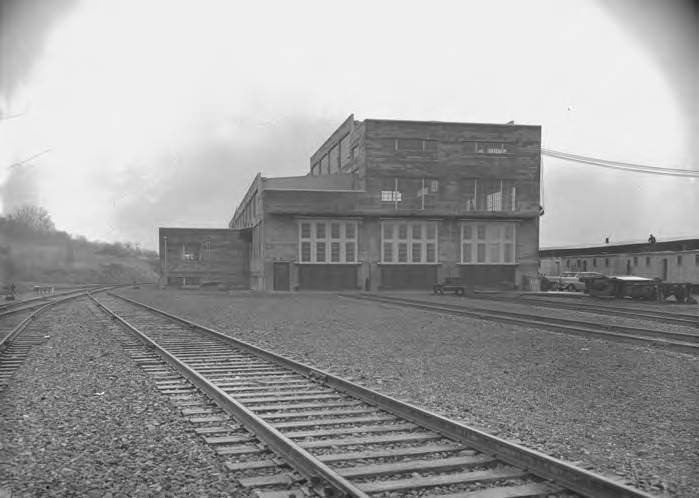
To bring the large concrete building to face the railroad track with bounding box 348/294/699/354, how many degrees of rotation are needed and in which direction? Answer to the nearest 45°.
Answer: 0° — it already faces it

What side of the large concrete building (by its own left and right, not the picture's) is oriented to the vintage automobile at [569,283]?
left

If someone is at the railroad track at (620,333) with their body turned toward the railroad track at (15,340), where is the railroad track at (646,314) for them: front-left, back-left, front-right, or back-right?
back-right

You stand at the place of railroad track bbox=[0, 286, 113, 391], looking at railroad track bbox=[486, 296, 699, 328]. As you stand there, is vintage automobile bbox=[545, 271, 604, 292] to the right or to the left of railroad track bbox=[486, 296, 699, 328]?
left

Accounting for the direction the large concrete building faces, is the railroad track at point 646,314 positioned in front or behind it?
in front

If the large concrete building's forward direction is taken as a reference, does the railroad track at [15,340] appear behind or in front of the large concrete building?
in front

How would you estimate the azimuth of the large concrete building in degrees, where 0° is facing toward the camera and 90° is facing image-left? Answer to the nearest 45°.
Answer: approximately 0°
